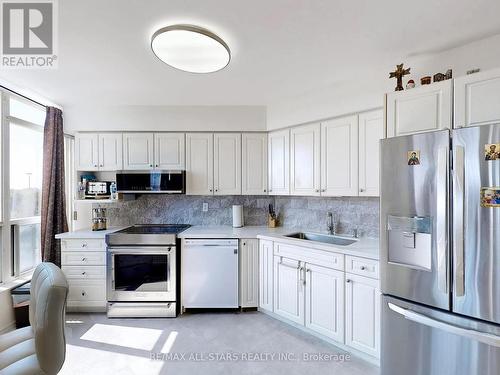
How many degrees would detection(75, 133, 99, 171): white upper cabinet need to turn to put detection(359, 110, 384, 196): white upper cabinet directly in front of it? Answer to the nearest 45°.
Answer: approximately 45° to its left

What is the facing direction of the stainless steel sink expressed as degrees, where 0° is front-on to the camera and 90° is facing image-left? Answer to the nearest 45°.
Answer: approximately 45°

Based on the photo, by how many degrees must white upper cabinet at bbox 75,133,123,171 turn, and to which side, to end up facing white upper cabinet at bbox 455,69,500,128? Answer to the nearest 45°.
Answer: approximately 45° to its left

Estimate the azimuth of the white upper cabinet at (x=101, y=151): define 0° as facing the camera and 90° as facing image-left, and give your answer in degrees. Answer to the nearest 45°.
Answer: approximately 0°

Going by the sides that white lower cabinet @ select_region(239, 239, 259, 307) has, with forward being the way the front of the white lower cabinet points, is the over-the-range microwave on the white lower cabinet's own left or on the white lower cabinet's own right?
on the white lower cabinet's own right

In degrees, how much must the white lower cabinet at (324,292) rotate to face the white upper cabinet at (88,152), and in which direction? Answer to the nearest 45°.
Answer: approximately 45° to its right
